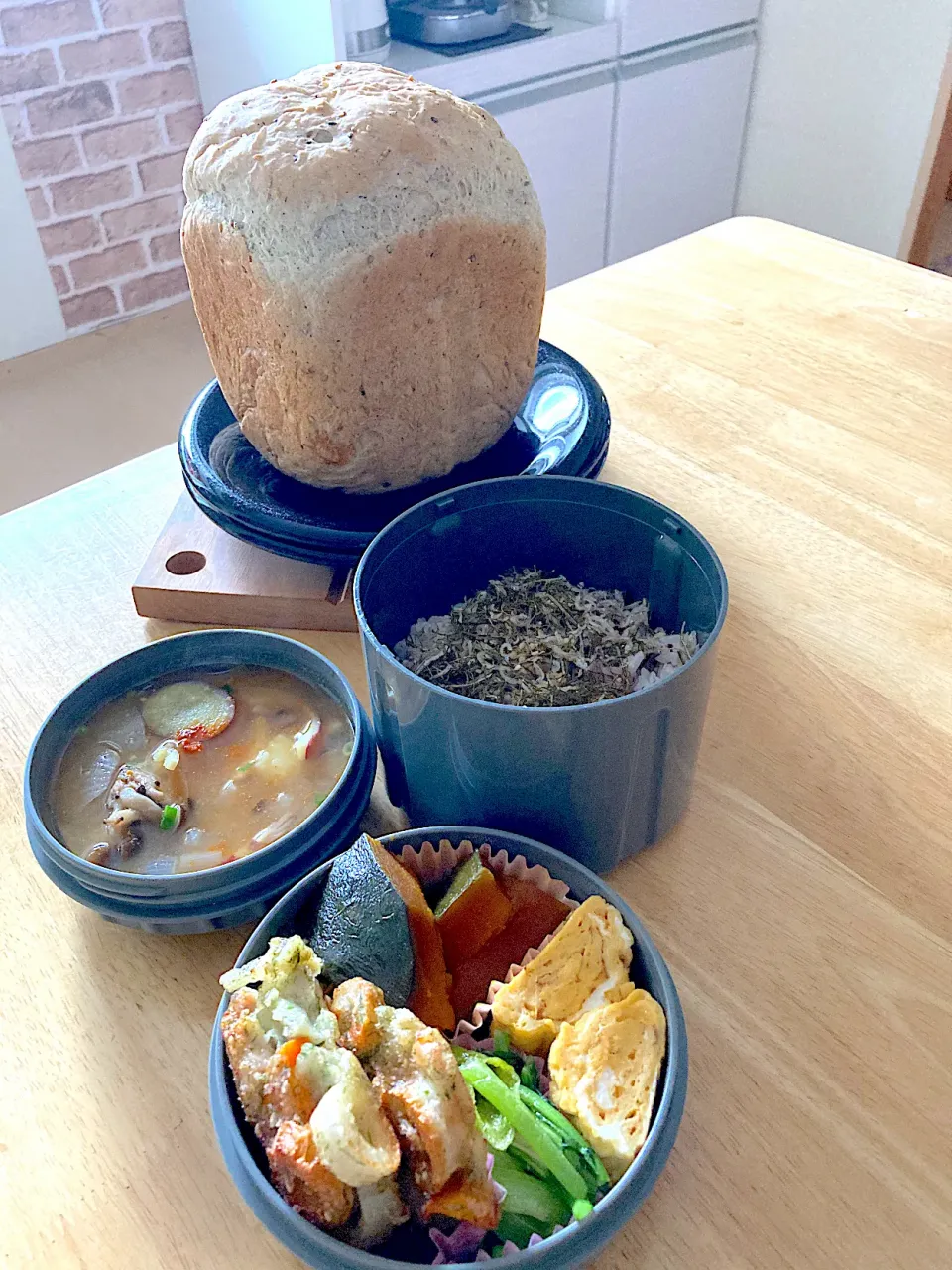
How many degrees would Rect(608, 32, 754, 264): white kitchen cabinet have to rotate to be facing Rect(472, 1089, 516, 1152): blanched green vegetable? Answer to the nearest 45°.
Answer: approximately 45° to its right

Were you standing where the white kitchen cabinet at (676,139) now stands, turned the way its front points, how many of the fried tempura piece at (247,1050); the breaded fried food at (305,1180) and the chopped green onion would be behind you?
0

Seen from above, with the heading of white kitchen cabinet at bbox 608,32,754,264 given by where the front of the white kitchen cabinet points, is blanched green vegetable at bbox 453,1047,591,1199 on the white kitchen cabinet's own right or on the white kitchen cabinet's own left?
on the white kitchen cabinet's own right

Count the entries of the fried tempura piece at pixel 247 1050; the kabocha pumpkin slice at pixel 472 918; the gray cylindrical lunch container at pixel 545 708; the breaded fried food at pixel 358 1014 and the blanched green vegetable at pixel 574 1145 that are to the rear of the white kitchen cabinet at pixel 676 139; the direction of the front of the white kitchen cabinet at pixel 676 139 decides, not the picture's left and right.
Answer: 0

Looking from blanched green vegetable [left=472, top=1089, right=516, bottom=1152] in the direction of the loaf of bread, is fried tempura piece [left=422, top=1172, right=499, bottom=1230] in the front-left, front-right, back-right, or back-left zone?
back-left

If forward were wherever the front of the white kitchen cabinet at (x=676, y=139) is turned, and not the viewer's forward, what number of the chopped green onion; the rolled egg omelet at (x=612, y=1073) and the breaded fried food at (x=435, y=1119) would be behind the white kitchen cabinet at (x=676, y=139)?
0

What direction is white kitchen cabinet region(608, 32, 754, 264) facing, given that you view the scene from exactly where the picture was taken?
facing the viewer and to the right of the viewer

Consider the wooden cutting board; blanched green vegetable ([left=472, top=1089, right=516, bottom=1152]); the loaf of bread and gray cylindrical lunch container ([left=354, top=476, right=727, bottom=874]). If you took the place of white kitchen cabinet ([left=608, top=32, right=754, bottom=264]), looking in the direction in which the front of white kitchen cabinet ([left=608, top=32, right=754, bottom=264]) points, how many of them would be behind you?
0

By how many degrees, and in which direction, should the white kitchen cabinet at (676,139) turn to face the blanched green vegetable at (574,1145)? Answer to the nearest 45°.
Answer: approximately 45° to its right

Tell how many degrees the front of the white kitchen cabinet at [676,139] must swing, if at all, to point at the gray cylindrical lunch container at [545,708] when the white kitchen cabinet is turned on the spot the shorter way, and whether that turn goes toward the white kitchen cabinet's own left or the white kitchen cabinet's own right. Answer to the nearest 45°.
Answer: approximately 45° to the white kitchen cabinet's own right

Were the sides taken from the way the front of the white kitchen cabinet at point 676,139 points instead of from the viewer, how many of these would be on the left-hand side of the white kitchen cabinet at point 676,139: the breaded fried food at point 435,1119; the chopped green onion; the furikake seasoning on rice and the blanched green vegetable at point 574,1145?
0

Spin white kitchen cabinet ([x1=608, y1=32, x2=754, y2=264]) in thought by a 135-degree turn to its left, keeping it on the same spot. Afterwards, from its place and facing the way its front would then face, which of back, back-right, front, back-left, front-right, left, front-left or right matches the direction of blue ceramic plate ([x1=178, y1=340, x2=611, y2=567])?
back

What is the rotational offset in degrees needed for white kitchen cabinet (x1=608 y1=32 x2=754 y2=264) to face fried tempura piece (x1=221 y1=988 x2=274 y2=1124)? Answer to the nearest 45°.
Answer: approximately 45° to its right

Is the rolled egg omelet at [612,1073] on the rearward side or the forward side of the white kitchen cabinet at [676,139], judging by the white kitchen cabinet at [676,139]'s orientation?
on the forward side

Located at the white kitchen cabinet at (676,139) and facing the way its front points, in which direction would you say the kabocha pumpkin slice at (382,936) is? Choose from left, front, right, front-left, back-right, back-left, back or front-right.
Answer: front-right

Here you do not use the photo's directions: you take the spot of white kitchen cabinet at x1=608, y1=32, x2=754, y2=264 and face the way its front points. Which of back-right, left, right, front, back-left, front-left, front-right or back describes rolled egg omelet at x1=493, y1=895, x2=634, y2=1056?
front-right

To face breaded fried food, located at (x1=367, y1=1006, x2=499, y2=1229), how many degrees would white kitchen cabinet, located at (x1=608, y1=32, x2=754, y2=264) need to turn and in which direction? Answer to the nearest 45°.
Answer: approximately 45° to its right
